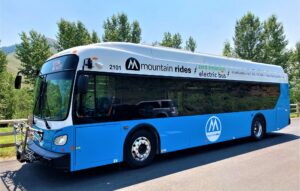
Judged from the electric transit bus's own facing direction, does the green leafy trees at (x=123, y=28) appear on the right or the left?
on its right

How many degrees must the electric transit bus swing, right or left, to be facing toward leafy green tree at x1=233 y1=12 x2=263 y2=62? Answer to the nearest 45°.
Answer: approximately 180°

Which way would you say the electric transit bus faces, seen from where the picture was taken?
facing the viewer and to the left of the viewer

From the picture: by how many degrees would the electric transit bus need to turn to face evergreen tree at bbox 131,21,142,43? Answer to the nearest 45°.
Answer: approximately 135° to its right

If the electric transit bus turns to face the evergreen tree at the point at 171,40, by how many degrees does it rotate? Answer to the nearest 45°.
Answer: approximately 135° to its right

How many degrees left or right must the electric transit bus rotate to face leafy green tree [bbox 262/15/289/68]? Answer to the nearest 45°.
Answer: approximately 180°

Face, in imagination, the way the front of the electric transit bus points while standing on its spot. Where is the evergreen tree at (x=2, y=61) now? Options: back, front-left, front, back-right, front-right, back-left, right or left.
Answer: right

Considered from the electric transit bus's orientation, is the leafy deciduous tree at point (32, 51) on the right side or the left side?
on its right

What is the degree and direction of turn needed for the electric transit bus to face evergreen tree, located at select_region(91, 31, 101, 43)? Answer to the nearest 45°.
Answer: approximately 135° to its right

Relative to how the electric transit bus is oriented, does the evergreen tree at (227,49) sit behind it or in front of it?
behind
